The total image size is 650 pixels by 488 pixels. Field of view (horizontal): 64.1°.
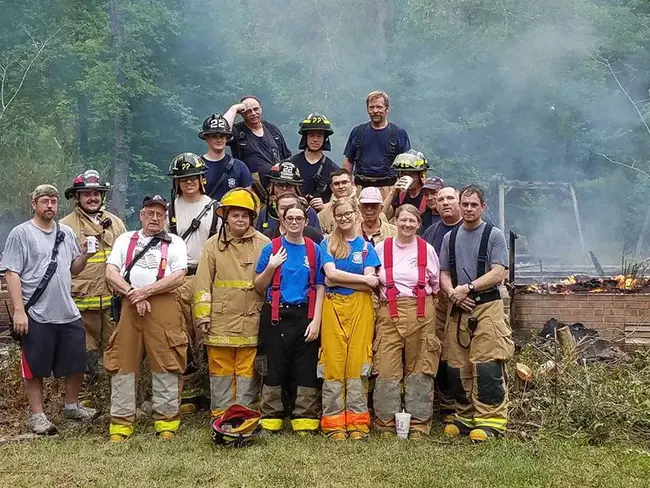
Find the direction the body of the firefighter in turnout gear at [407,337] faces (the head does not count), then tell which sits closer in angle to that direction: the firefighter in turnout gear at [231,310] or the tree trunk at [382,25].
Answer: the firefighter in turnout gear

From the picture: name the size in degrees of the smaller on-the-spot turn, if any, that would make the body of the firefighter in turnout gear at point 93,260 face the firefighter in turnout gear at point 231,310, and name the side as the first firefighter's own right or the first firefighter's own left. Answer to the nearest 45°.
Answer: approximately 45° to the first firefighter's own left

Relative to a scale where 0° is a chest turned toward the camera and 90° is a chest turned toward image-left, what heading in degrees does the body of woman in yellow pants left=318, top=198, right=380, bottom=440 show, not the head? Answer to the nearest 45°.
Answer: approximately 0°

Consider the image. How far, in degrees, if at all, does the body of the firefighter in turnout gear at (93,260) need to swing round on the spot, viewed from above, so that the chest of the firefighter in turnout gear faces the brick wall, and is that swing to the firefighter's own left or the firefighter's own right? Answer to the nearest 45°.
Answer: approximately 90° to the firefighter's own left

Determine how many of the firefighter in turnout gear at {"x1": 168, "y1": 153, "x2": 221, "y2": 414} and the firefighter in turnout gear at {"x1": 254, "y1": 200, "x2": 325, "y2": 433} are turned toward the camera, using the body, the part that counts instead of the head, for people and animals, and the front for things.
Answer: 2

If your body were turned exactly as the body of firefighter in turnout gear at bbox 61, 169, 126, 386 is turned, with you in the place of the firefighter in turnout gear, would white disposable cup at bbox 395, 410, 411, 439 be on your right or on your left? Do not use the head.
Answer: on your left

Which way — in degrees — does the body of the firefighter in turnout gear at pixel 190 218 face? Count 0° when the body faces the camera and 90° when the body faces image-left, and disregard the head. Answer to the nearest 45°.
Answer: approximately 0°

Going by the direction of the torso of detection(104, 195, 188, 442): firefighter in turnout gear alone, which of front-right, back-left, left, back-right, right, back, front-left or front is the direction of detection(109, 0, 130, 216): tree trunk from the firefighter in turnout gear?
back

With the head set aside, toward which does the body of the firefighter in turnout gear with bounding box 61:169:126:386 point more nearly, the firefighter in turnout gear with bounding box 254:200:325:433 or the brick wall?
the firefighter in turnout gear
